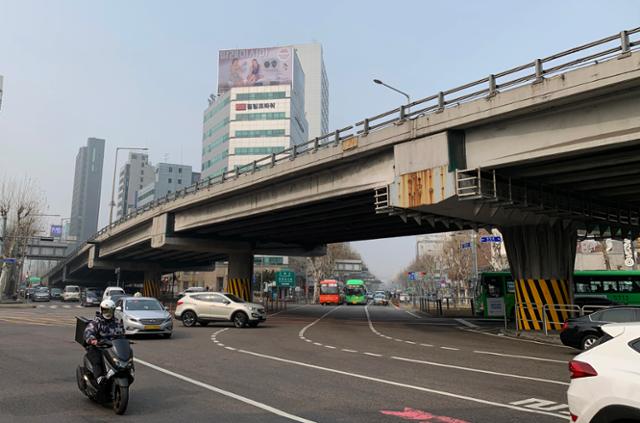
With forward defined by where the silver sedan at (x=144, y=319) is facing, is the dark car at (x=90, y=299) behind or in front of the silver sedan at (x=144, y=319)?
behind

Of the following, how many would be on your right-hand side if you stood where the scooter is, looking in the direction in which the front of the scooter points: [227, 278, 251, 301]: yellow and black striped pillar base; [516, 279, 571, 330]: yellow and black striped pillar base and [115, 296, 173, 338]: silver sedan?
0

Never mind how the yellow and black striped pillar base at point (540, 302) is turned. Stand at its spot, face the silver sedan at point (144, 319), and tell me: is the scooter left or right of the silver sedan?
left

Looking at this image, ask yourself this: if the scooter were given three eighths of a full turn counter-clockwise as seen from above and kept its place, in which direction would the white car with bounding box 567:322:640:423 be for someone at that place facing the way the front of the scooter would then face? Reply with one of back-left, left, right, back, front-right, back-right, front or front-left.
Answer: back-right

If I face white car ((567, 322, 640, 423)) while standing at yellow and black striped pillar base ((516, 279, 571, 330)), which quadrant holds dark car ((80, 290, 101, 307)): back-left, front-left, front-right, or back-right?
back-right

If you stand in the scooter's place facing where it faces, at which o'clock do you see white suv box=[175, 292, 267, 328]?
The white suv is roughly at 8 o'clock from the scooter.

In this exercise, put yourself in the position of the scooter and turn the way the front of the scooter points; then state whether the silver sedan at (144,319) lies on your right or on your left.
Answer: on your left

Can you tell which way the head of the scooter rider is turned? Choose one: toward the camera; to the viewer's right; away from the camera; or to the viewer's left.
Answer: toward the camera

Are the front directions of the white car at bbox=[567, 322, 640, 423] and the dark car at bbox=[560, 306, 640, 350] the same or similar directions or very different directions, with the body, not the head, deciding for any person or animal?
same or similar directions
